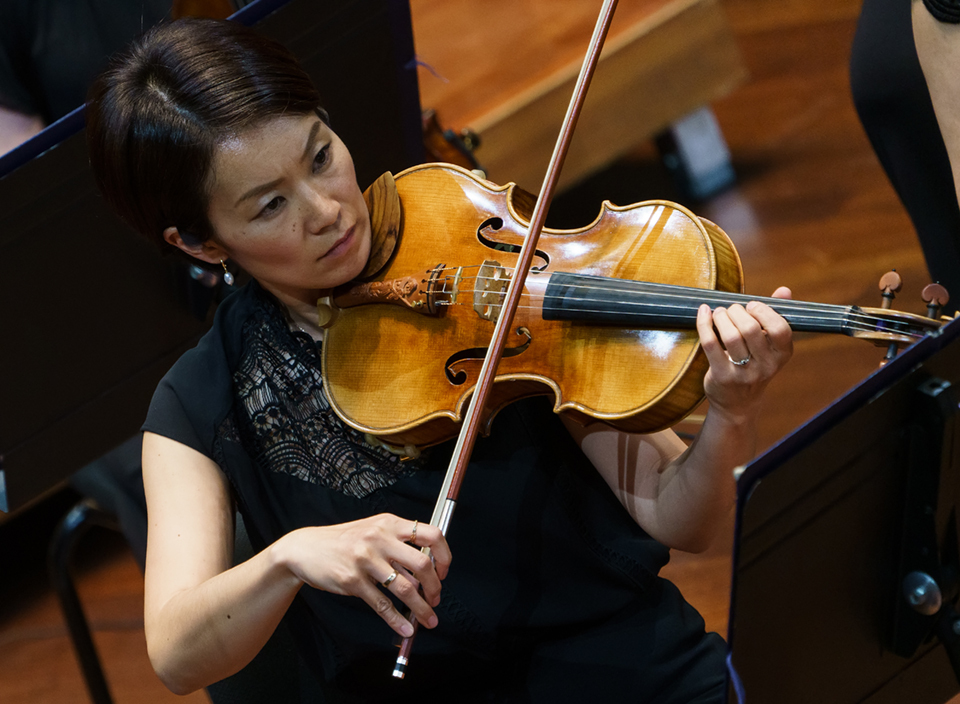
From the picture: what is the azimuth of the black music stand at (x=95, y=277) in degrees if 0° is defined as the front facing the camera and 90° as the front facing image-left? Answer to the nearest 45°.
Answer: approximately 135°

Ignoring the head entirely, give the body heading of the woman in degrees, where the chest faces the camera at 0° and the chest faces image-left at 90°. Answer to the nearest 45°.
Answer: approximately 315°

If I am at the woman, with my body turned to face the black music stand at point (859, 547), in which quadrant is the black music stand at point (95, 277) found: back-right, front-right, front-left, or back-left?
back-left

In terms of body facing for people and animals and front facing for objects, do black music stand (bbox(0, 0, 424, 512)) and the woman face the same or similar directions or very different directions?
very different directions
